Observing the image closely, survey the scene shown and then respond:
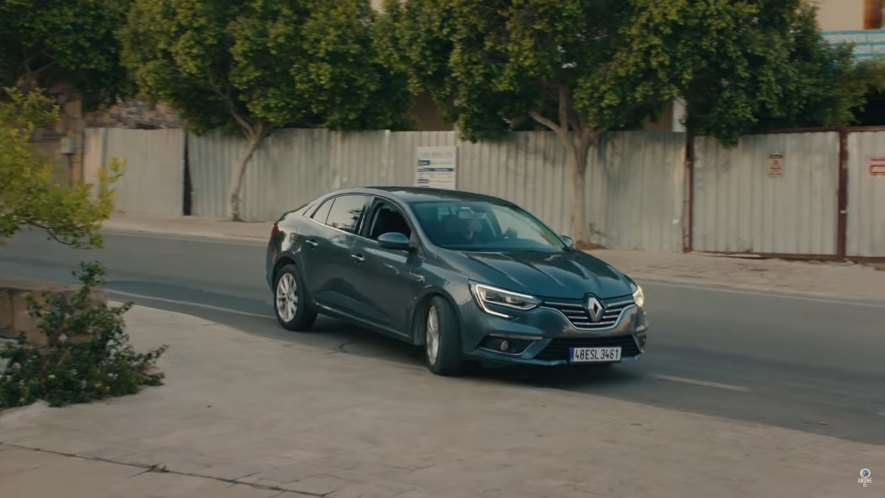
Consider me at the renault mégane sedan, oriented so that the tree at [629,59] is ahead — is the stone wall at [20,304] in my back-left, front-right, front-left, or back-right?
back-left

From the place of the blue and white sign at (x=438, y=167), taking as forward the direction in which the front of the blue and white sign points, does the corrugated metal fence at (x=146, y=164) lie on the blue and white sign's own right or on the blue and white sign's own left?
on the blue and white sign's own right

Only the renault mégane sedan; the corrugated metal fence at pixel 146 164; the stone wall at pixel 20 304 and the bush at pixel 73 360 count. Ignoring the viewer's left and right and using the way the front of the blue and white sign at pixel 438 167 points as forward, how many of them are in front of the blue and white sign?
3

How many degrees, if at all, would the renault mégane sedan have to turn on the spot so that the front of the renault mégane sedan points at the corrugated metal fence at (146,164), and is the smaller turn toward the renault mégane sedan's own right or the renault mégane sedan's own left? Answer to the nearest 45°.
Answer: approximately 135° to the renault mégane sedan's own left

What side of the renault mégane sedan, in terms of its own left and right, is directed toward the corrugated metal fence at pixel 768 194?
left

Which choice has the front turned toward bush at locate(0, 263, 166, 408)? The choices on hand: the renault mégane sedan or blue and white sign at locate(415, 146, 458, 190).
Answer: the blue and white sign

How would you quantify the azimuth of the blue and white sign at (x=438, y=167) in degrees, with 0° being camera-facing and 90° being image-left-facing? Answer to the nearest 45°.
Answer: approximately 0°

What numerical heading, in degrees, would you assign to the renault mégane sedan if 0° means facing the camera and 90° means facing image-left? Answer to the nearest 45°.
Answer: approximately 315°
